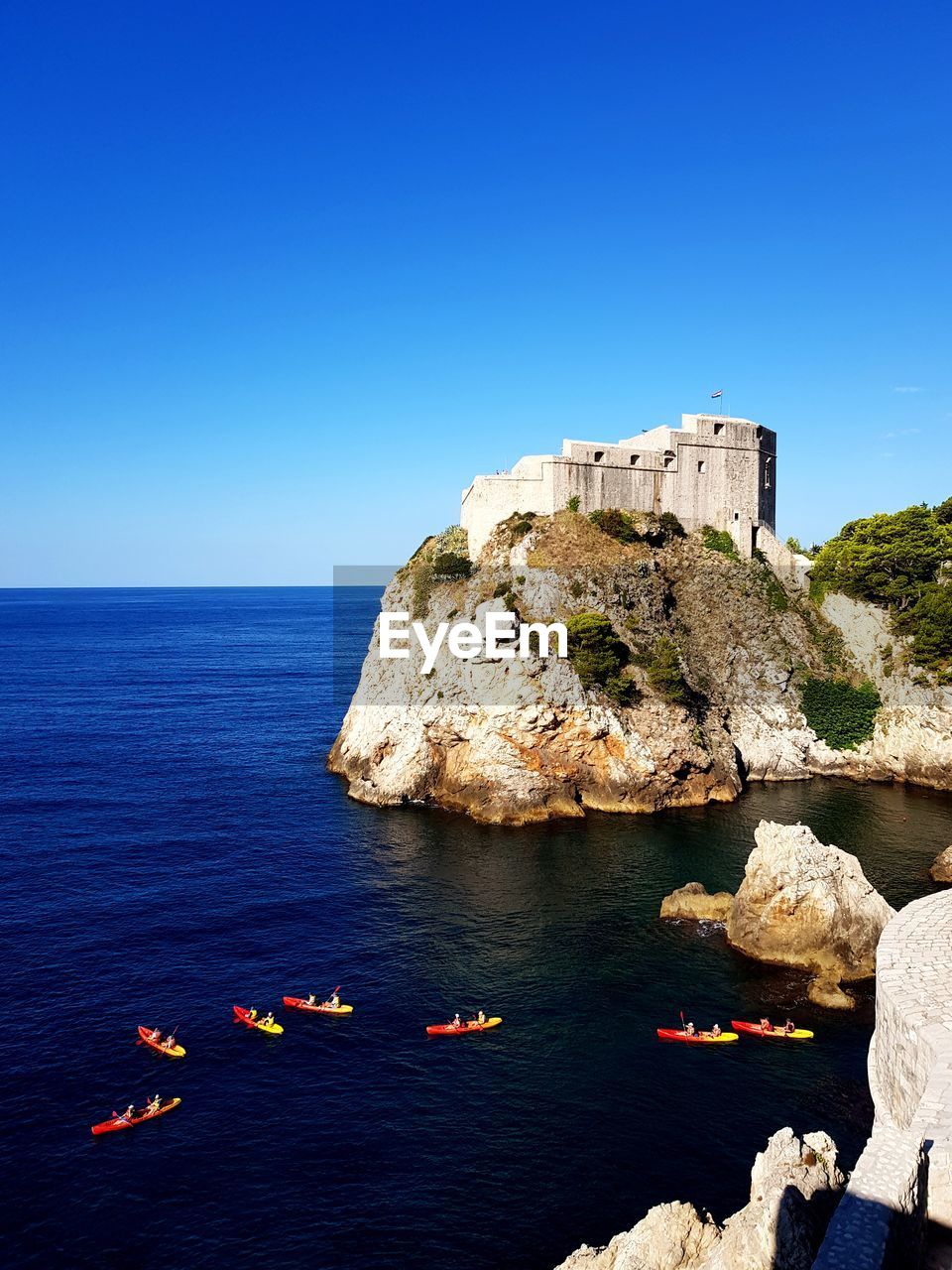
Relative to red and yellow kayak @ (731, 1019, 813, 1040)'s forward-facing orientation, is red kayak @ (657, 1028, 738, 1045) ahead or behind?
ahead

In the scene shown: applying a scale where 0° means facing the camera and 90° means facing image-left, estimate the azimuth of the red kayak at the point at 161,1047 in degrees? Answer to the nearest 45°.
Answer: approximately 135°

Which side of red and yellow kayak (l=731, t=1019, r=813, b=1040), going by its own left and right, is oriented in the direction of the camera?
left

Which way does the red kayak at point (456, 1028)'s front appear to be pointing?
to the viewer's left

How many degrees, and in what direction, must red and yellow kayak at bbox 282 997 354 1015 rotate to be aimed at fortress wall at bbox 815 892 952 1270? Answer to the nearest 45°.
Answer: approximately 135° to its left

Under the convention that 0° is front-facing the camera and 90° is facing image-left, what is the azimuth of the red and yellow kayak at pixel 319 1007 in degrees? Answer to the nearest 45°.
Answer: approximately 90°
